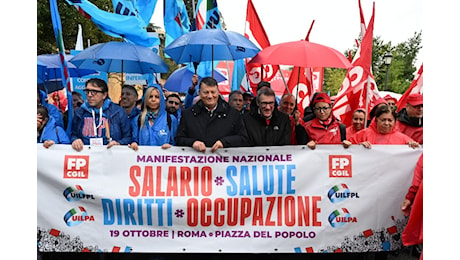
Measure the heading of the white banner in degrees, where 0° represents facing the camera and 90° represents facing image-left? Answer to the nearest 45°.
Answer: approximately 0°

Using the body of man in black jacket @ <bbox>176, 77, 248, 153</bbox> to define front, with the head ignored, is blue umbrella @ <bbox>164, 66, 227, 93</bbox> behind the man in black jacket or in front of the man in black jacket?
behind

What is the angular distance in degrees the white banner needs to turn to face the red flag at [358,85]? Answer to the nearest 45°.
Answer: approximately 135° to its left

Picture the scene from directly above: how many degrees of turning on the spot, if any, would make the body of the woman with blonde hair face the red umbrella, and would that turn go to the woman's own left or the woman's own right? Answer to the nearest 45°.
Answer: approximately 90° to the woman's own left

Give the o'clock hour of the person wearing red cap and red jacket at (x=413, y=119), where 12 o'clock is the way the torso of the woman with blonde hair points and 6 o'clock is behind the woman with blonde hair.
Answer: The person wearing red cap and red jacket is roughly at 9 o'clock from the woman with blonde hair.
